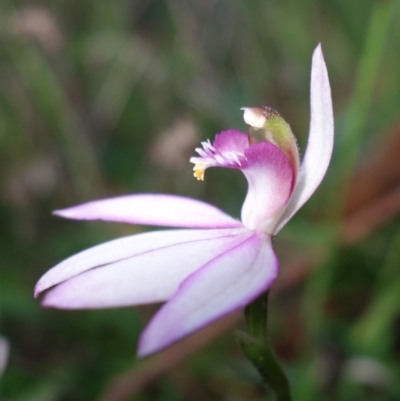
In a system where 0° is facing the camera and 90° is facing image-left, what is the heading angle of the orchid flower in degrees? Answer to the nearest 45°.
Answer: approximately 90°
